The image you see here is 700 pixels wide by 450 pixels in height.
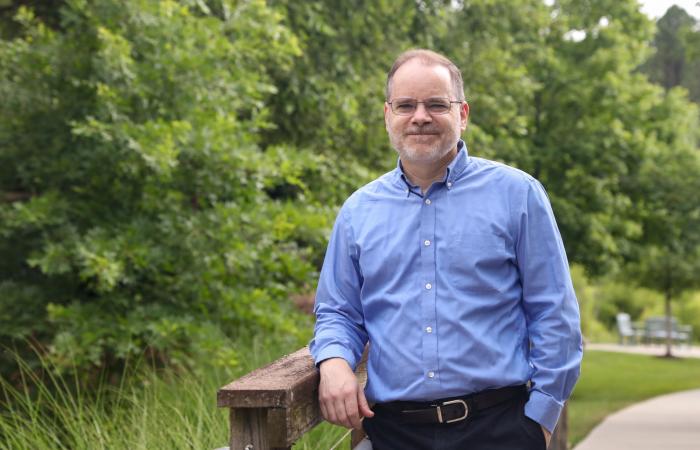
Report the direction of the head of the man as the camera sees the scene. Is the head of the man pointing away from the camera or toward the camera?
toward the camera

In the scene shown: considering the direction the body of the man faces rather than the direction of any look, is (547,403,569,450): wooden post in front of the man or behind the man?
behind

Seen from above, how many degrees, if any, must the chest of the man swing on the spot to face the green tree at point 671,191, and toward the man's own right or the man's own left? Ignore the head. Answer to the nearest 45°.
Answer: approximately 180°

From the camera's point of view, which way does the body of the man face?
toward the camera

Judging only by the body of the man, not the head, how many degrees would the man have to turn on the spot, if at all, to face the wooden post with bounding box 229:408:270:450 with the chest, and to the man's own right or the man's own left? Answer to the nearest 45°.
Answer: approximately 45° to the man's own right

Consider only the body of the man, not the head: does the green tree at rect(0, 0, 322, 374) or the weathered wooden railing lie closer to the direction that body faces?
the weathered wooden railing

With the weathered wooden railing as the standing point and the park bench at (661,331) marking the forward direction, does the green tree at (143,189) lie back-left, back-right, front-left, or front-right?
front-left

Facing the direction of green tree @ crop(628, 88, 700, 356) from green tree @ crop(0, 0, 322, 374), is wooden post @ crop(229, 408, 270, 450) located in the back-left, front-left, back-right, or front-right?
back-right

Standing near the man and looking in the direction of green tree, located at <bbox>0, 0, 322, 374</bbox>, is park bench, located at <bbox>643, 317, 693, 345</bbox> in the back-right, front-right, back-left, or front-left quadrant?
front-right

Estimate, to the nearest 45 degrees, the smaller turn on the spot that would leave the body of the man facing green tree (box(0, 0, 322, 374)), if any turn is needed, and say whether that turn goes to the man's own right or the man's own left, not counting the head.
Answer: approximately 135° to the man's own right

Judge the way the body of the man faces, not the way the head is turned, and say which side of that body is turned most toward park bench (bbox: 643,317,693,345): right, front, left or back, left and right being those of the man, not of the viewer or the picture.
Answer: back
